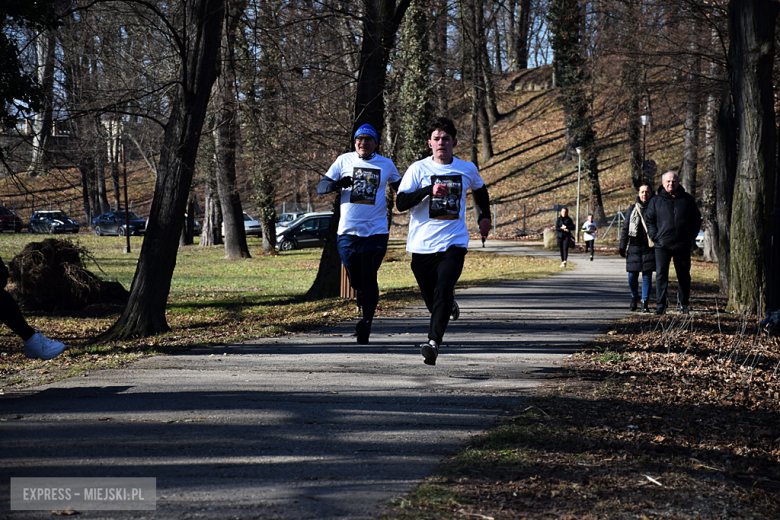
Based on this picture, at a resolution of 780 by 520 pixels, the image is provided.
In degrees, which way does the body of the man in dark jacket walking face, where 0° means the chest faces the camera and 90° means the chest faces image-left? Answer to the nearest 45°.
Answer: approximately 0°

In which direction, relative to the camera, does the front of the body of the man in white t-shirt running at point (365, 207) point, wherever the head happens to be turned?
toward the camera

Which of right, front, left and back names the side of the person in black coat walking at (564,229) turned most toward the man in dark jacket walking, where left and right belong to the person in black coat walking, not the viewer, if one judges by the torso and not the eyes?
front

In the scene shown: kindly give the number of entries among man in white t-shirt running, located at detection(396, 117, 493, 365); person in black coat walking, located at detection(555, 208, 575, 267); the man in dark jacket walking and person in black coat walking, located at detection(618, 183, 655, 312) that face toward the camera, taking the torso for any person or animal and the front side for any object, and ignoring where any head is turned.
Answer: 4

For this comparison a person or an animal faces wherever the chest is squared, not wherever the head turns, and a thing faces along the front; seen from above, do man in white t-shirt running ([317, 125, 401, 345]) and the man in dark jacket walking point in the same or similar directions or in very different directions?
same or similar directions

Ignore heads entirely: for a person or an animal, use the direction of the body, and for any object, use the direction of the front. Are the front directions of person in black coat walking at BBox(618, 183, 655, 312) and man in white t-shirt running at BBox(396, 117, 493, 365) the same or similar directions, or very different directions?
same or similar directions

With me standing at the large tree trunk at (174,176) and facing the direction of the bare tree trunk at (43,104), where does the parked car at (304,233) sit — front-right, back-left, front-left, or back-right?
front-right

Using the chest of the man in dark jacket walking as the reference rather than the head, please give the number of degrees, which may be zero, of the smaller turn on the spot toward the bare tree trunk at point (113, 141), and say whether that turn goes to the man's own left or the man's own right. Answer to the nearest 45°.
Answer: approximately 135° to the man's own right

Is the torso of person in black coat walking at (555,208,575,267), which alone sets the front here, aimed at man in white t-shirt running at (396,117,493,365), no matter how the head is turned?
yes

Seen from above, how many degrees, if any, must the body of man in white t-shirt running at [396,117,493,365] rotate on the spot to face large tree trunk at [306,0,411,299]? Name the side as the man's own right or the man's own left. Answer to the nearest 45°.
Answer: approximately 180°

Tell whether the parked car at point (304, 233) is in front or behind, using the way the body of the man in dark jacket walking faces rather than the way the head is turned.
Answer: behind

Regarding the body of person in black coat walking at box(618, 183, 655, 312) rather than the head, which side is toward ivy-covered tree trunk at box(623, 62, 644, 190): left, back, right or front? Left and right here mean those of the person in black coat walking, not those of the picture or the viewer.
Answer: back

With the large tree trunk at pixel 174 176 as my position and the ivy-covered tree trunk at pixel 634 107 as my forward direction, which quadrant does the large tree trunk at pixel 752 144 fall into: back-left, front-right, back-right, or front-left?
front-right

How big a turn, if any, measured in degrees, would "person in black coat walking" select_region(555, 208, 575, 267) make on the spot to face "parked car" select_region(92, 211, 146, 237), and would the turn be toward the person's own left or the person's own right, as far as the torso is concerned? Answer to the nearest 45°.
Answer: approximately 135° to the person's own right

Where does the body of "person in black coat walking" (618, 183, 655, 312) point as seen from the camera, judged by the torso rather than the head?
toward the camera

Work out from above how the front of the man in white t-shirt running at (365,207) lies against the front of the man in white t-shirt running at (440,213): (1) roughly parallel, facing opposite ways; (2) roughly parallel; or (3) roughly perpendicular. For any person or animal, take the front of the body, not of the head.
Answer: roughly parallel

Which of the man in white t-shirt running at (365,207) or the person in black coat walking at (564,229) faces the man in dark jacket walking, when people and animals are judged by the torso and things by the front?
the person in black coat walking

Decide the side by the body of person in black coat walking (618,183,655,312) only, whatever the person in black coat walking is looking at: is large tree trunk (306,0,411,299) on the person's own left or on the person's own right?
on the person's own right

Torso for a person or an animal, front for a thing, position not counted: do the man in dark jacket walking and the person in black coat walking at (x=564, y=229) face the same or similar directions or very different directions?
same or similar directions
